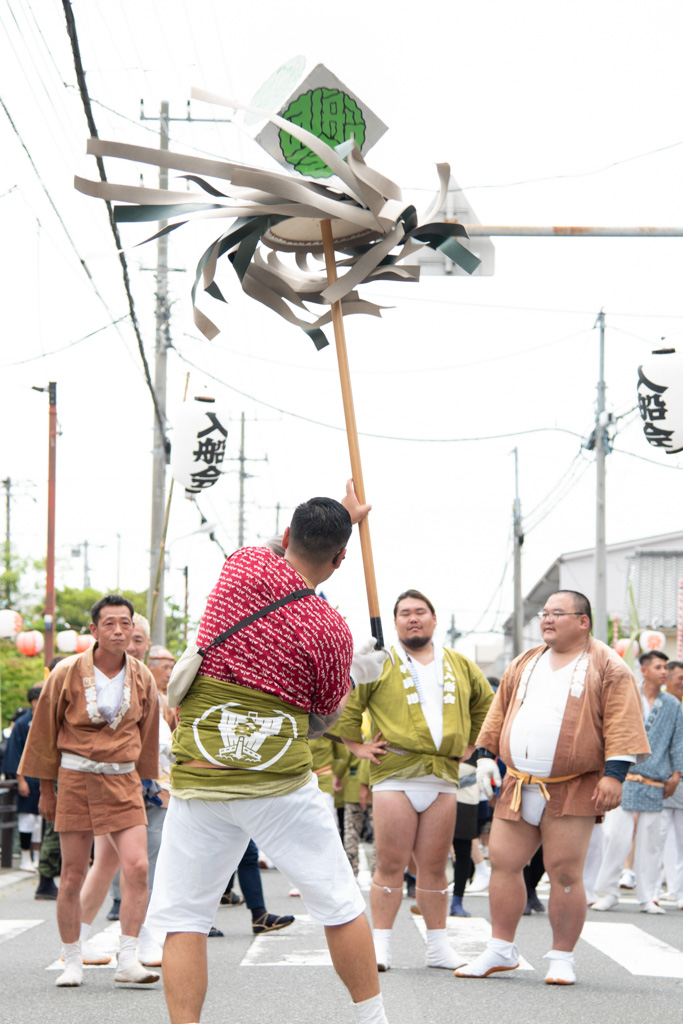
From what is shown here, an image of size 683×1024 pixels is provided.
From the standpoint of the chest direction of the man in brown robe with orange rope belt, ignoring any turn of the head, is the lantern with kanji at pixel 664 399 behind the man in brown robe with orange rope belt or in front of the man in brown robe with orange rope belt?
behind

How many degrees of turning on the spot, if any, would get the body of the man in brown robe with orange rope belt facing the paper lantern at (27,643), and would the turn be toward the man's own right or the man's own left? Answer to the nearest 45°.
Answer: approximately 90° to the man's own right

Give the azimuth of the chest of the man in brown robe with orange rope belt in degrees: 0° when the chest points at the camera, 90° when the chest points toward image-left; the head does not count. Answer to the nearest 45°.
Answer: approximately 45°

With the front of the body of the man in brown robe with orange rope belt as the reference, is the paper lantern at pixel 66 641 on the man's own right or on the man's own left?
on the man's own right

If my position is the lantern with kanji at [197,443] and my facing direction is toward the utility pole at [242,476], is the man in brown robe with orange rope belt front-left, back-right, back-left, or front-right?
back-right

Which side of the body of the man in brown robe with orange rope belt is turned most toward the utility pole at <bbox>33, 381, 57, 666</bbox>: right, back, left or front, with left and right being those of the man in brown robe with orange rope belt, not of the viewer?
right

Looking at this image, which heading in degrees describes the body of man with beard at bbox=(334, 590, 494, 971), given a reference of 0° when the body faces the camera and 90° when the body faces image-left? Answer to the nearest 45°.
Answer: approximately 0°
